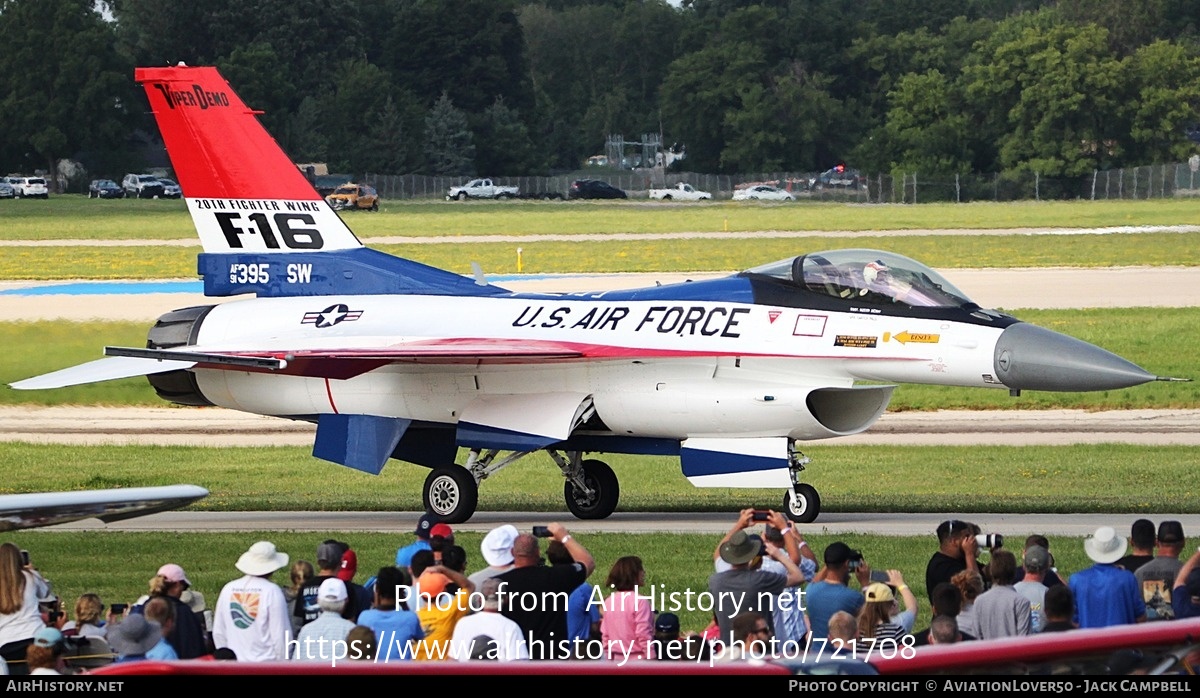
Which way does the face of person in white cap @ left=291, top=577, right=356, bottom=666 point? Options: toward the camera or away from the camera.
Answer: away from the camera

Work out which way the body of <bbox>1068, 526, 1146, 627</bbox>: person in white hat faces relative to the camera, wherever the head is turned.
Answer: away from the camera

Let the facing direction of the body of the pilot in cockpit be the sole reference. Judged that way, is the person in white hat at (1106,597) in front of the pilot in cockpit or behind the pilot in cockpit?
in front

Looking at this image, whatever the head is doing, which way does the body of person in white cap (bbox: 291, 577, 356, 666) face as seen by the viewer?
away from the camera

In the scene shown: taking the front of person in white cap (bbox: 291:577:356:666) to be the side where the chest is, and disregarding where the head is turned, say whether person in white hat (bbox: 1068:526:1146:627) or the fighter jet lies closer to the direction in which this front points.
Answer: the fighter jet

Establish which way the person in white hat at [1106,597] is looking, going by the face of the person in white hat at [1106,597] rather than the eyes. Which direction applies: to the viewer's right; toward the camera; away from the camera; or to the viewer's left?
away from the camera

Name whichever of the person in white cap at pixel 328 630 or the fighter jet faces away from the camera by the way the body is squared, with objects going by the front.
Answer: the person in white cap

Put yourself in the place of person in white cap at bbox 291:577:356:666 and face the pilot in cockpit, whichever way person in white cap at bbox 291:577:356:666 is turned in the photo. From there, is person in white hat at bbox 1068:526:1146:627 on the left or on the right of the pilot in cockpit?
right

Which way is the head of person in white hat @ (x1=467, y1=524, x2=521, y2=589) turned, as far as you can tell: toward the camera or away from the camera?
away from the camera

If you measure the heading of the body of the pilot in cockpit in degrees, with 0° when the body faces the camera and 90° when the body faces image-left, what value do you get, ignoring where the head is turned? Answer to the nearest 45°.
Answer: approximately 315°

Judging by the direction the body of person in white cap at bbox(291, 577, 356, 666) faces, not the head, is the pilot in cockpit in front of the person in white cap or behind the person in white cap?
in front

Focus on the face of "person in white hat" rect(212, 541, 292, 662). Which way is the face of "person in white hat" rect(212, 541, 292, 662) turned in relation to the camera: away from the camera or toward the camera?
away from the camera

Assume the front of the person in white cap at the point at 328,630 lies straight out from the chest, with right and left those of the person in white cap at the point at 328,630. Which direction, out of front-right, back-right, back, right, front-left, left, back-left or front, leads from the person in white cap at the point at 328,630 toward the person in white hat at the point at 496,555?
front-right

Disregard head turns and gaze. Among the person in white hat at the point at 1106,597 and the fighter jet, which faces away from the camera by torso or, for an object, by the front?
the person in white hat

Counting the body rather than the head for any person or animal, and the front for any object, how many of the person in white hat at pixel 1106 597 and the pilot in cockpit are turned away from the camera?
1

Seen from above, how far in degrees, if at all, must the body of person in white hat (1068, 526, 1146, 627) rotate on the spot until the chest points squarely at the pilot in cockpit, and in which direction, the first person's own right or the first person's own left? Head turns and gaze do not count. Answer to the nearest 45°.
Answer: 0° — they already face them

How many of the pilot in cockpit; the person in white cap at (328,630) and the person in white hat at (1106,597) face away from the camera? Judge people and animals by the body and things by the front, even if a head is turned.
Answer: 2
